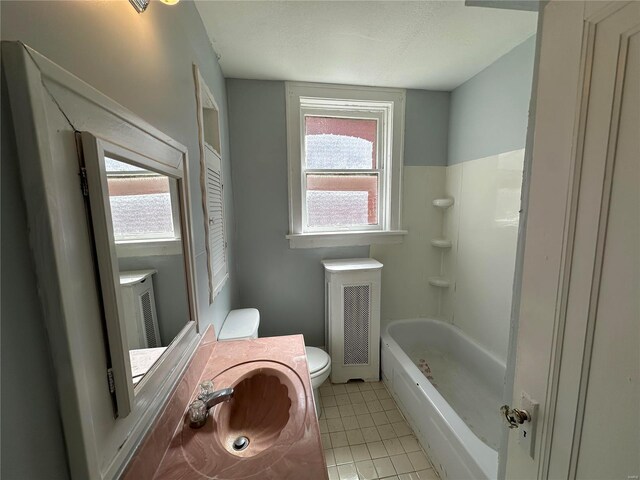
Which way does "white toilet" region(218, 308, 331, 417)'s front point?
to the viewer's right

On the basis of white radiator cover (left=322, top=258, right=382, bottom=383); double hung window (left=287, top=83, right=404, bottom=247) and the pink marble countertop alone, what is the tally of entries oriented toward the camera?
2

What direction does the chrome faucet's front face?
to the viewer's right

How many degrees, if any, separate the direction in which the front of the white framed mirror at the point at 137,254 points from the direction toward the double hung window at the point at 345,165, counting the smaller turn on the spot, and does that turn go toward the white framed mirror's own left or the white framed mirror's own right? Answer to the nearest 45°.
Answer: approximately 90° to the white framed mirror's own left

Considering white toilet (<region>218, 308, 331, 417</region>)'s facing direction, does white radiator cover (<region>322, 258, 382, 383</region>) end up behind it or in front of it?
in front

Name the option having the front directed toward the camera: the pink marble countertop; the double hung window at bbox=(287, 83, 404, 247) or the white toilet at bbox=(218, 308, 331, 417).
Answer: the double hung window

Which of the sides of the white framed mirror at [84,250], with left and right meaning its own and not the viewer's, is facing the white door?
front

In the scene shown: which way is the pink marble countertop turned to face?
to the viewer's right

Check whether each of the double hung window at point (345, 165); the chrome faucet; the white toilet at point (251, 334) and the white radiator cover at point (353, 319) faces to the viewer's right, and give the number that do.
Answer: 2

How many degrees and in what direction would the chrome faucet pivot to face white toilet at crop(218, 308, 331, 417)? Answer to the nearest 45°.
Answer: approximately 90° to its left

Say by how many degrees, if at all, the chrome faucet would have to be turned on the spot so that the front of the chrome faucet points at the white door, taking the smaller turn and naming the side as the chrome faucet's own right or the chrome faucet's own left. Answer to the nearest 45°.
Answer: approximately 45° to the chrome faucet's own right

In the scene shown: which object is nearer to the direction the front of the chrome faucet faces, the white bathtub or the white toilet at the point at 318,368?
the white bathtub

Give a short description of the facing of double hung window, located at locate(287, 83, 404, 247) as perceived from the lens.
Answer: facing the viewer
